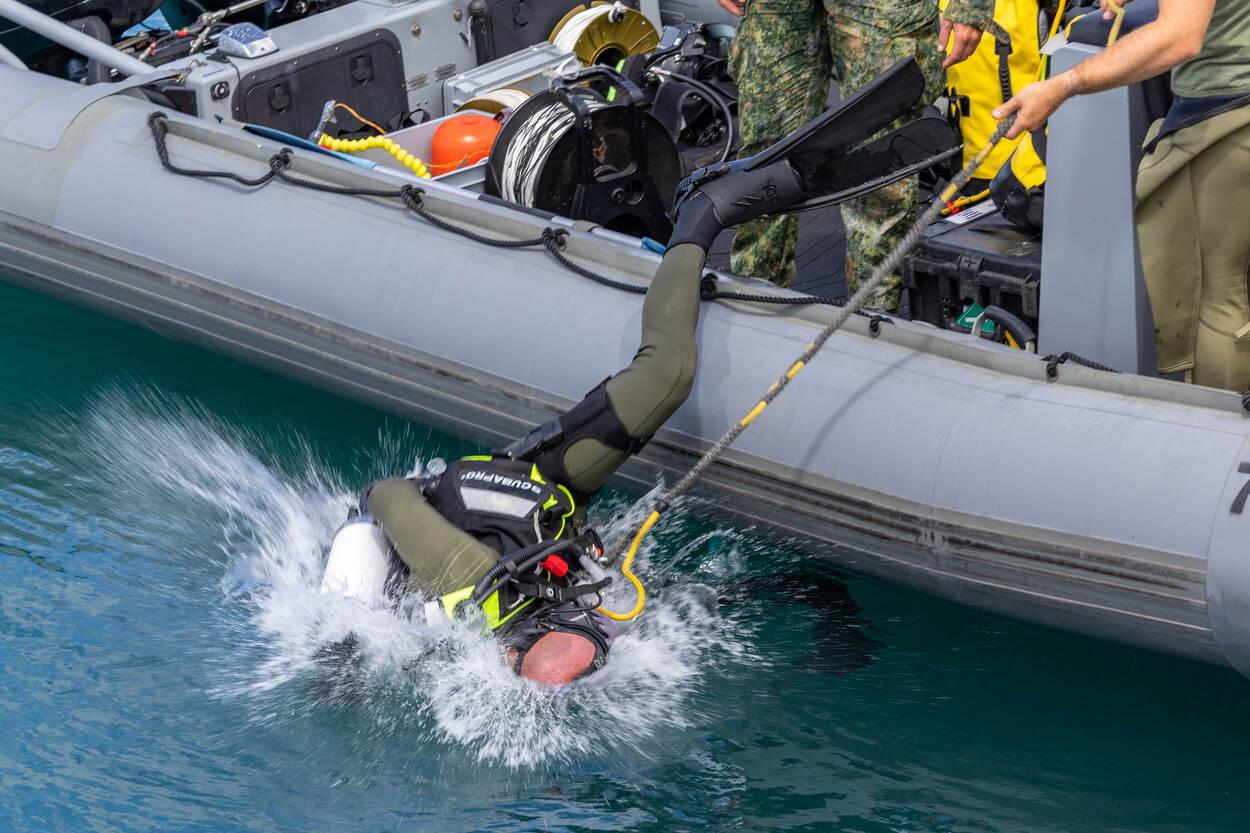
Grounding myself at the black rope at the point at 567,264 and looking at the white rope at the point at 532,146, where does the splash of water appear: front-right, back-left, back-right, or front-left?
back-left

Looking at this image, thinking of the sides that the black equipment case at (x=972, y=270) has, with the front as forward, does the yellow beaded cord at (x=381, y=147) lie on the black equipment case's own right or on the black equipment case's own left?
on the black equipment case's own right

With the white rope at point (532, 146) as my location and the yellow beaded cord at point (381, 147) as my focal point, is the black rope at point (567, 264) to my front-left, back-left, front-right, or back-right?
back-left

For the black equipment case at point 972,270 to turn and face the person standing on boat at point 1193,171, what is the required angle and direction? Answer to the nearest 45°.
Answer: approximately 90° to its left

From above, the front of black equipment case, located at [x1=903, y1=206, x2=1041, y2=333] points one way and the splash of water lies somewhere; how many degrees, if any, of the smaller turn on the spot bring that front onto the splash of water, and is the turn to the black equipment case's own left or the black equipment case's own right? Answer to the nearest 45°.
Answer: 0° — it already faces it

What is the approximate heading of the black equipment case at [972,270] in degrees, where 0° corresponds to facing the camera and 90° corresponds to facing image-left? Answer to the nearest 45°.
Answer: approximately 45°

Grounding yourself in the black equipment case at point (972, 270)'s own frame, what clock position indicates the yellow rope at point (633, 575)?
The yellow rope is roughly at 12 o'clock from the black equipment case.
